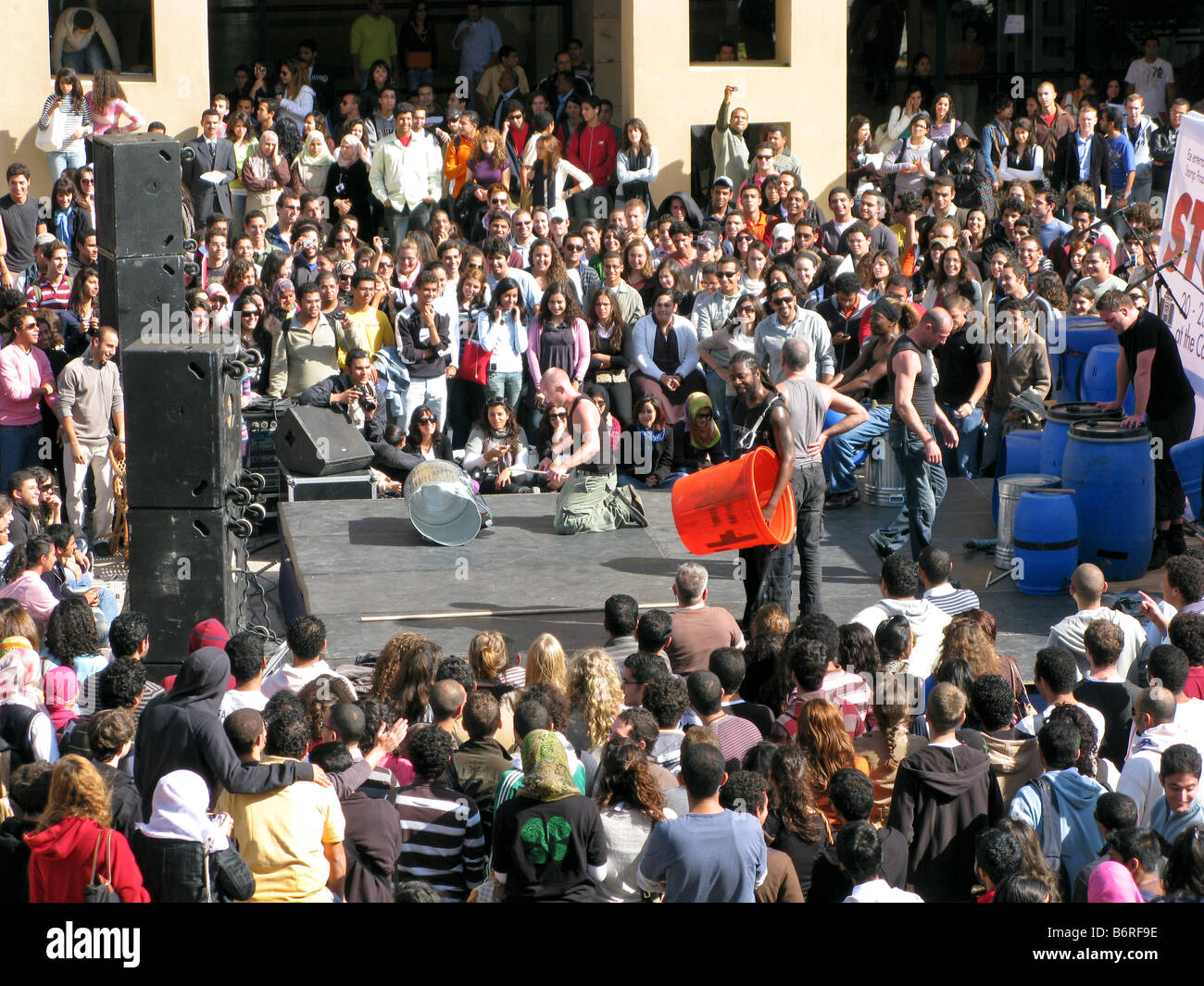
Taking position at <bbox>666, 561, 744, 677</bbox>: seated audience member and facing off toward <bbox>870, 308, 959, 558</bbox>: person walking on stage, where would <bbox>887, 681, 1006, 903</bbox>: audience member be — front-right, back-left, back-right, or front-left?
back-right

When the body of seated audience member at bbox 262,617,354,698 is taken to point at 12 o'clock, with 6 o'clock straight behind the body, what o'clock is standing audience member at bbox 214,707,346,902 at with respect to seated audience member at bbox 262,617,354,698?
standing audience member at bbox 214,707,346,902 is roughly at 6 o'clock from seated audience member at bbox 262,617,354,698.

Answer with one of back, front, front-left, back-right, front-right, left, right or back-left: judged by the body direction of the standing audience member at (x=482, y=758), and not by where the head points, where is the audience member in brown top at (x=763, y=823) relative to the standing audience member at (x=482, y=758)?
back-right

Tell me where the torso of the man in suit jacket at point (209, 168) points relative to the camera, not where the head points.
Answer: toward the camera

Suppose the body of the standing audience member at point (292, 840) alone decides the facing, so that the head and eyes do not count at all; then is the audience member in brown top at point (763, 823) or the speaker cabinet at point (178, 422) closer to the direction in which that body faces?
the speaker cabinet

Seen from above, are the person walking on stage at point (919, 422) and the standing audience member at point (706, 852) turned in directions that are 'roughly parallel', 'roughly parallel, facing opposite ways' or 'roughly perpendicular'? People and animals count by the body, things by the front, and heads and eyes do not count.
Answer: roughly perpendicular

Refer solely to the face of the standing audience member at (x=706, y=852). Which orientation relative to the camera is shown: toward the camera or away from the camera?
away from the camera

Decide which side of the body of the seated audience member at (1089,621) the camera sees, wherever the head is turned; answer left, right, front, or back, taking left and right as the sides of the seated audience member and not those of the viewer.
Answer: back

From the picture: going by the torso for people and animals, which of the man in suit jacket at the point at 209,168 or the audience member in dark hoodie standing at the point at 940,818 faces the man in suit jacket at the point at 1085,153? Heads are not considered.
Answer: the audience member in dark hoodie standing

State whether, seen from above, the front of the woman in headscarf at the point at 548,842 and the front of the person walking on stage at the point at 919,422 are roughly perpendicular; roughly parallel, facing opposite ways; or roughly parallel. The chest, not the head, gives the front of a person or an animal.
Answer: roughly perpendicular

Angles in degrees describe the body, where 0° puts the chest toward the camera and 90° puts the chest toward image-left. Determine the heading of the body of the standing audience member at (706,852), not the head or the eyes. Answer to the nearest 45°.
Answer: approximately 180°

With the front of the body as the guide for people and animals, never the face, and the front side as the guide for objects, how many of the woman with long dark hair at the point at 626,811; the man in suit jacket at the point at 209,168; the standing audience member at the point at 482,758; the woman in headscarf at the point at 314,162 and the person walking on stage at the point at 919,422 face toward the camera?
2

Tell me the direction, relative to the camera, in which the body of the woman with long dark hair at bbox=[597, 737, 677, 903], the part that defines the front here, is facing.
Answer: away from the camera

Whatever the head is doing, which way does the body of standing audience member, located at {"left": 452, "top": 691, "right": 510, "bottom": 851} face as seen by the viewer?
away from the camera

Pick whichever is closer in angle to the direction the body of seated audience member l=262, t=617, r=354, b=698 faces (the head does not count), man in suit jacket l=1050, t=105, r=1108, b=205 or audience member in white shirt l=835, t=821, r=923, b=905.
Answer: the man in suit jacket

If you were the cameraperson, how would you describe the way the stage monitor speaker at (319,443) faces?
facing the viewer and to the right of the viewer

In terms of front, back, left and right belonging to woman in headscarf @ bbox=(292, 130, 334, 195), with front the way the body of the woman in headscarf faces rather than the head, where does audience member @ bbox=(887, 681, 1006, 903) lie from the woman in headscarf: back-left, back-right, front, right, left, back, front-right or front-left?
front

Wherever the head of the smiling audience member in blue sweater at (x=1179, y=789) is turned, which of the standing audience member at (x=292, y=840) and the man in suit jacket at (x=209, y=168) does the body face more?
the standing audience member

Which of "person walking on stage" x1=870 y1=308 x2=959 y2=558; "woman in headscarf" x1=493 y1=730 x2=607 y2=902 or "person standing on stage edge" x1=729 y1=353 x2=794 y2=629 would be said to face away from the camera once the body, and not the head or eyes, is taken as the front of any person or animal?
the woman in headscarf
